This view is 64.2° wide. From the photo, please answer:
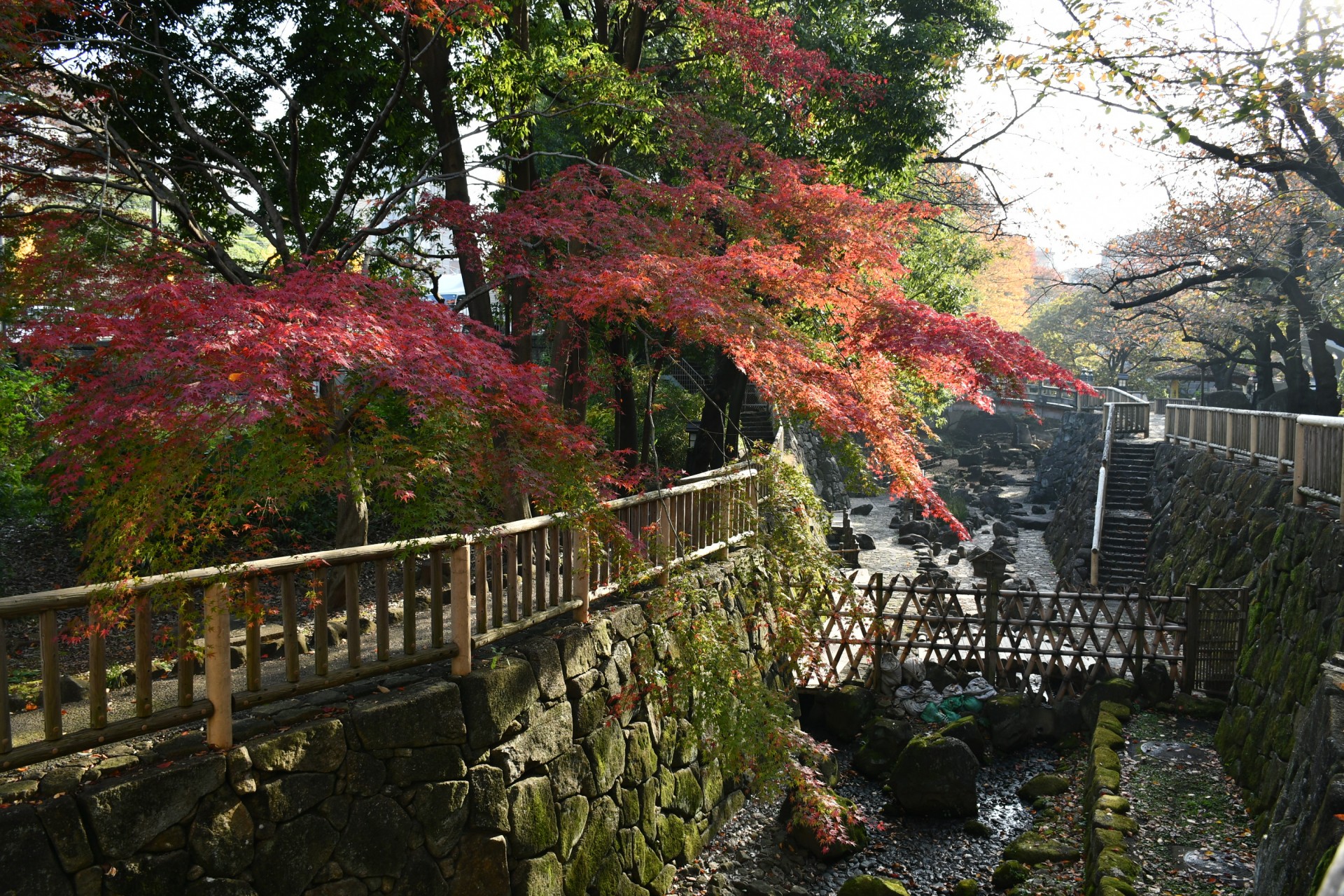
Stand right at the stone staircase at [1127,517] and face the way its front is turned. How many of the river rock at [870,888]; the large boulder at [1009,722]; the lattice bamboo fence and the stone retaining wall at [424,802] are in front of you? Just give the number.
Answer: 4

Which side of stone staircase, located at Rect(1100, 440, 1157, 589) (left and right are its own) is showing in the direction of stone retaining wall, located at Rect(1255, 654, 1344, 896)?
front

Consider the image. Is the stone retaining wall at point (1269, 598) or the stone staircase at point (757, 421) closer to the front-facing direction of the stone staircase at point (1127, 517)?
the stone retaining wall

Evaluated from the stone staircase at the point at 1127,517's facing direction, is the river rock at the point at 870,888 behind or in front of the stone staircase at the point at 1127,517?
in front

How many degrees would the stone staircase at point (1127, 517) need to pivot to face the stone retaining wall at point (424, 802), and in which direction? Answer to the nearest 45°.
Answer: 0° — it already faces it

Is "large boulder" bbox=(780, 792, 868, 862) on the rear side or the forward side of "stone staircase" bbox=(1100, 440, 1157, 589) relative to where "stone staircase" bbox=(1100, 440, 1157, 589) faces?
on the forward side

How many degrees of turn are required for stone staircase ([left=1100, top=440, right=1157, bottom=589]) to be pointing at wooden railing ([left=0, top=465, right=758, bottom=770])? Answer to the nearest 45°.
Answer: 0° — it already faces it

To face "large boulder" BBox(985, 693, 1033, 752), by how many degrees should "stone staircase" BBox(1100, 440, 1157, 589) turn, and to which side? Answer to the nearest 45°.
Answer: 0° — it already faces it

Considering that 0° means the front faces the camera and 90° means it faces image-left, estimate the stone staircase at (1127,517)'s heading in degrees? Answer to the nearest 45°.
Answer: approximately 0°

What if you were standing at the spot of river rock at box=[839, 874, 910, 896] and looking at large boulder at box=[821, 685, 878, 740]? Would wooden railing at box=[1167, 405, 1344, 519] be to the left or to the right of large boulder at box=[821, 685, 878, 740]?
right

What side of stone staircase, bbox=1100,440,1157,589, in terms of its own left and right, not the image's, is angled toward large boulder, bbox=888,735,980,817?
front
